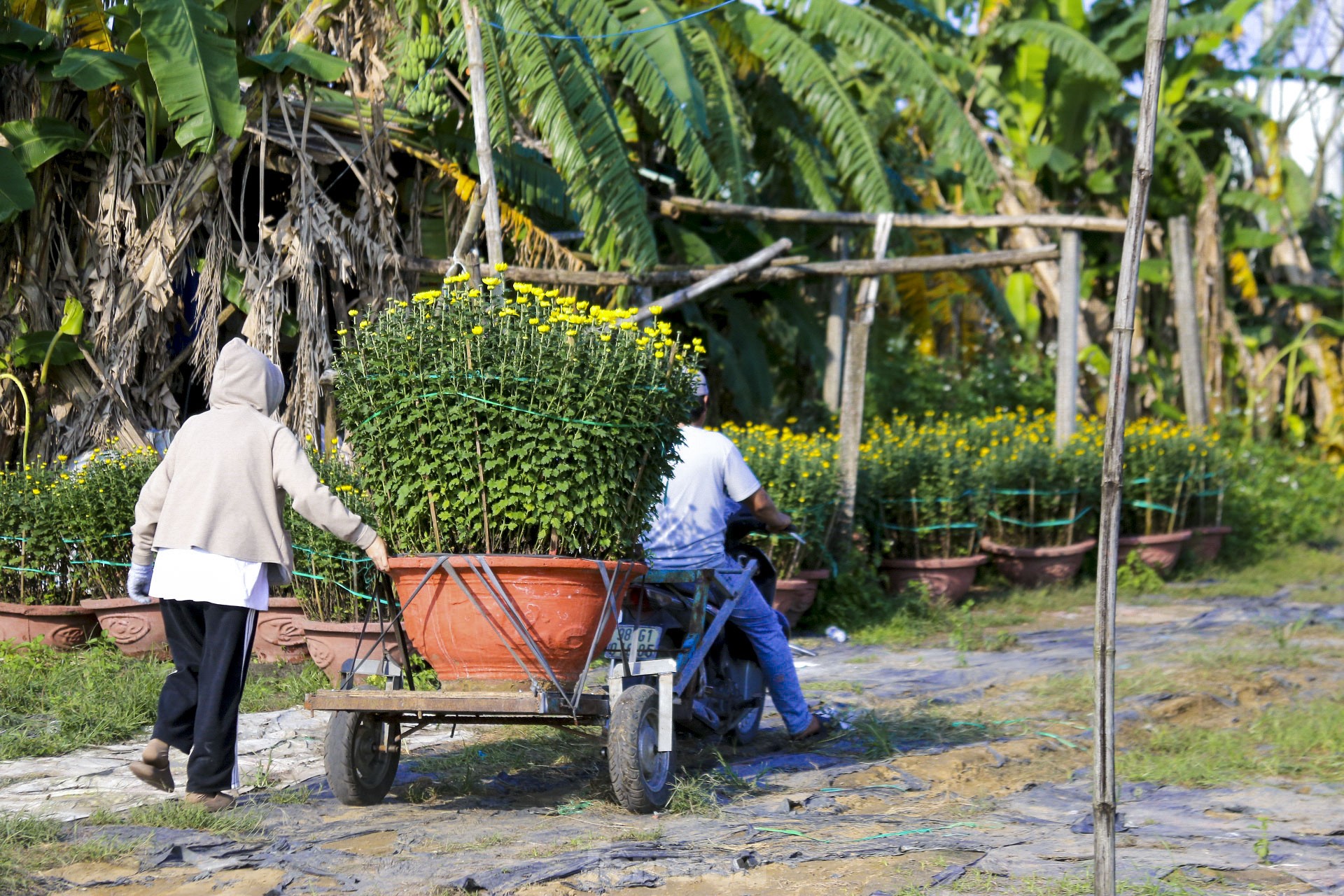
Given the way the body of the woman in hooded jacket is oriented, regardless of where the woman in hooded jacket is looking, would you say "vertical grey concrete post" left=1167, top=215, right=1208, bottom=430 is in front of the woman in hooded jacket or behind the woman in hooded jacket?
in front

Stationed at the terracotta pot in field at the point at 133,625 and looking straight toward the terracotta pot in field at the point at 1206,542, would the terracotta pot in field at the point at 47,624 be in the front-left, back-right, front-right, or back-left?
back-left

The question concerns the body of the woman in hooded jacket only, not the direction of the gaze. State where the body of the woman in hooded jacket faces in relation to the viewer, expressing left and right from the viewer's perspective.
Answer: facing away from the viewer and to the right of the viewer

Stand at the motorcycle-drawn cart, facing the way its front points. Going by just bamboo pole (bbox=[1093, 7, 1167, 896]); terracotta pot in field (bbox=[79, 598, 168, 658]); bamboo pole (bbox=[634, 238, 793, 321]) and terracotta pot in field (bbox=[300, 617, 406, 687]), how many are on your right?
1

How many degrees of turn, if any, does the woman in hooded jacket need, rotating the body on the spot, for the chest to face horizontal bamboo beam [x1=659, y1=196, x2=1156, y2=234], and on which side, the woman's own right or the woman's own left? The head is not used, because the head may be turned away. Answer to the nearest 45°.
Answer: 0° — they already face it

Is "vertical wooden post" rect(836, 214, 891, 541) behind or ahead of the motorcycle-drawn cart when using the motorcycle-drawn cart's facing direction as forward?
ahead

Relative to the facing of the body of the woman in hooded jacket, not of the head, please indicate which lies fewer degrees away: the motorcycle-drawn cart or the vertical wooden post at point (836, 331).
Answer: the vertical wooden post

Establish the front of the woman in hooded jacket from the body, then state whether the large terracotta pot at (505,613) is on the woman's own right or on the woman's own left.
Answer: on the woman's own right

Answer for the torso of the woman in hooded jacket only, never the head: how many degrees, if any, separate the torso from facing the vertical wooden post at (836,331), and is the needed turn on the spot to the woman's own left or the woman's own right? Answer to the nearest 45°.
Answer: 0° — they already face it

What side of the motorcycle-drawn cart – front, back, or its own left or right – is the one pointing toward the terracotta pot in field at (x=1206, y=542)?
front

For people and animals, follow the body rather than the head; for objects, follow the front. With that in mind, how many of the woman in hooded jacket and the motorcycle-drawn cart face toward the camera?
0

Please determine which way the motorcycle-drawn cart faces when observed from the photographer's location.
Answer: facing away from the viewer and to the right of the viewer
